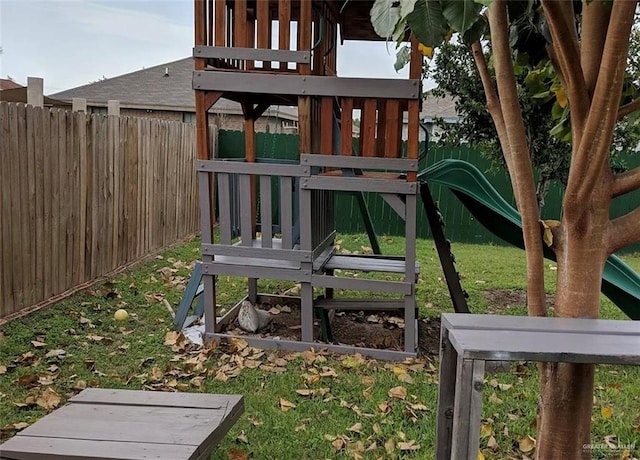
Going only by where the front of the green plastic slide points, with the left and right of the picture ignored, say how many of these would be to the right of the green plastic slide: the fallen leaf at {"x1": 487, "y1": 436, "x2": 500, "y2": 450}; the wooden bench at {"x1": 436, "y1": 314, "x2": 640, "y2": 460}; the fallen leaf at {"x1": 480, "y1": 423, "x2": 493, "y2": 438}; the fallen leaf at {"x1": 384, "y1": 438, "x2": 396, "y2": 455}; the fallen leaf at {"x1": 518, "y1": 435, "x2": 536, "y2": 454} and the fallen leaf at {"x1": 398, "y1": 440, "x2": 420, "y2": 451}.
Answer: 6

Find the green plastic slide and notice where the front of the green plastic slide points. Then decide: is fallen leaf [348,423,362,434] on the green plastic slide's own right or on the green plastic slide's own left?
on the green plastic slide's own right

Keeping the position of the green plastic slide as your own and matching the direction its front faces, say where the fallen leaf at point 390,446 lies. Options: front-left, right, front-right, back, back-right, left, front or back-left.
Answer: right

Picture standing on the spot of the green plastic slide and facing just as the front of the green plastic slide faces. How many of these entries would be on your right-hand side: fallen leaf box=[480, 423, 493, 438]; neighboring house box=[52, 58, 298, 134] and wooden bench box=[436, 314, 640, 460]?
2

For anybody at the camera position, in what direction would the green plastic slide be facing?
facing to the right of the viewer

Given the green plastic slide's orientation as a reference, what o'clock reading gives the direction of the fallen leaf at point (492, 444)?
The fallen leaf is roughly at 3 o'clock from the green plastic slide.

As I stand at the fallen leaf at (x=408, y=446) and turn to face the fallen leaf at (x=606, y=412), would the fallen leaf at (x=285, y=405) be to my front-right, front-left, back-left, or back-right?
back-left

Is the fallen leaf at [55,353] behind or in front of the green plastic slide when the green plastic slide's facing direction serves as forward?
behind

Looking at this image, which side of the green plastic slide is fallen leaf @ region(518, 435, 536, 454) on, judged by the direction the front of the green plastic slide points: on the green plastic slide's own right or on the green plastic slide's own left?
on the green plastic slide's own right

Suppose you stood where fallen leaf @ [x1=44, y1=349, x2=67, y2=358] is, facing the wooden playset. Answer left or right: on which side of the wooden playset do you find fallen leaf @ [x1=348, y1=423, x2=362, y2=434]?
right

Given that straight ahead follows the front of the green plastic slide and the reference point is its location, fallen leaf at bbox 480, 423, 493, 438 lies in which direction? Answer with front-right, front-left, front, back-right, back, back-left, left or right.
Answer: right

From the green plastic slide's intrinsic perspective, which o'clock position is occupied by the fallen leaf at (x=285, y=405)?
The fallen leaf is roughly at 4 o'clock from the green plastic slide.
